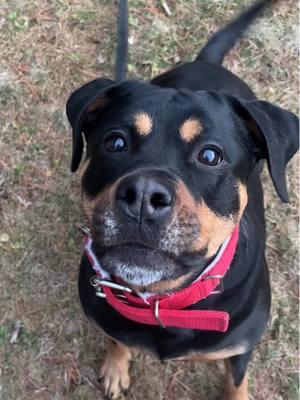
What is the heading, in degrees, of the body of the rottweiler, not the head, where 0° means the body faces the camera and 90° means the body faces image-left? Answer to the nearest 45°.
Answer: approximately 0°
